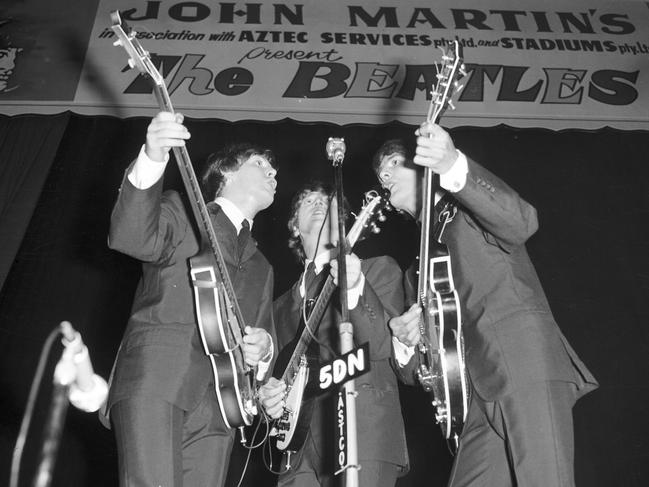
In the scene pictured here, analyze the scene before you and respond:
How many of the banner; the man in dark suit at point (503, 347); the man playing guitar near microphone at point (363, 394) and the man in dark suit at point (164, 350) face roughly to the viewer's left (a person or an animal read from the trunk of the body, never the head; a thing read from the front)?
1

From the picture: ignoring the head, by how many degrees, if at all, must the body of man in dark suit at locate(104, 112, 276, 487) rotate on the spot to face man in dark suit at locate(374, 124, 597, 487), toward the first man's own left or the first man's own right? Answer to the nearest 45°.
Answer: approximately 45° to the first man's own left

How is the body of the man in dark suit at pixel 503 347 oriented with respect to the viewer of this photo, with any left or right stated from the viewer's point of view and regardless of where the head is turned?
facing to the left of the viewer

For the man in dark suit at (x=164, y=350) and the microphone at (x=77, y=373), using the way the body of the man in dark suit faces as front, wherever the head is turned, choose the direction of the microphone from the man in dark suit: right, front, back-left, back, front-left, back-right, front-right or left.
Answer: front-right

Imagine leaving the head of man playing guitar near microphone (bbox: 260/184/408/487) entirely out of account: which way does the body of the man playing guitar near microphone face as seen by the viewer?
toward the camera

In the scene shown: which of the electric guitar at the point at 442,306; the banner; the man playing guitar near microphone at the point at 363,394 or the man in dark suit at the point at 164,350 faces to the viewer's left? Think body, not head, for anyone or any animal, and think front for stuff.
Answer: the electric guitar

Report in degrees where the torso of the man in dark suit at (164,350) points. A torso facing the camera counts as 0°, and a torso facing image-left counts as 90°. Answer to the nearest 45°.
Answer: approximately 315°

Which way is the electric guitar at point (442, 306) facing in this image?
to the viewer's left

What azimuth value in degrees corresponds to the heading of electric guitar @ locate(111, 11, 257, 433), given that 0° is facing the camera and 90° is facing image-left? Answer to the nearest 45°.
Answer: approximately 270°

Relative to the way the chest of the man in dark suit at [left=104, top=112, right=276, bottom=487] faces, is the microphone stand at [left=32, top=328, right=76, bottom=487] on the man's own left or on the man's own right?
on the man's own right
